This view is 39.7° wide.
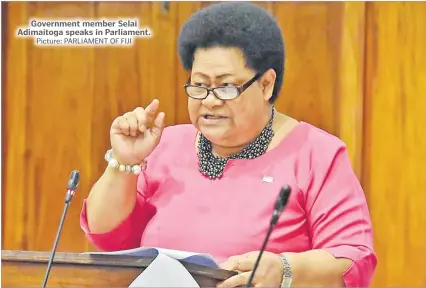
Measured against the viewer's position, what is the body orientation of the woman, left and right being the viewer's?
facing the viewer and to the left of the viewer

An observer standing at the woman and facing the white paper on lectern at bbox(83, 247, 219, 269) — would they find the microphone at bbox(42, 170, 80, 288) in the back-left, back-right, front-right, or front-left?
front-right

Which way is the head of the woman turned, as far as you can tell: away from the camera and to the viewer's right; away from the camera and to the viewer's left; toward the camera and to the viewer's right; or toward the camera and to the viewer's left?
toward the camera and to the viewer's left
